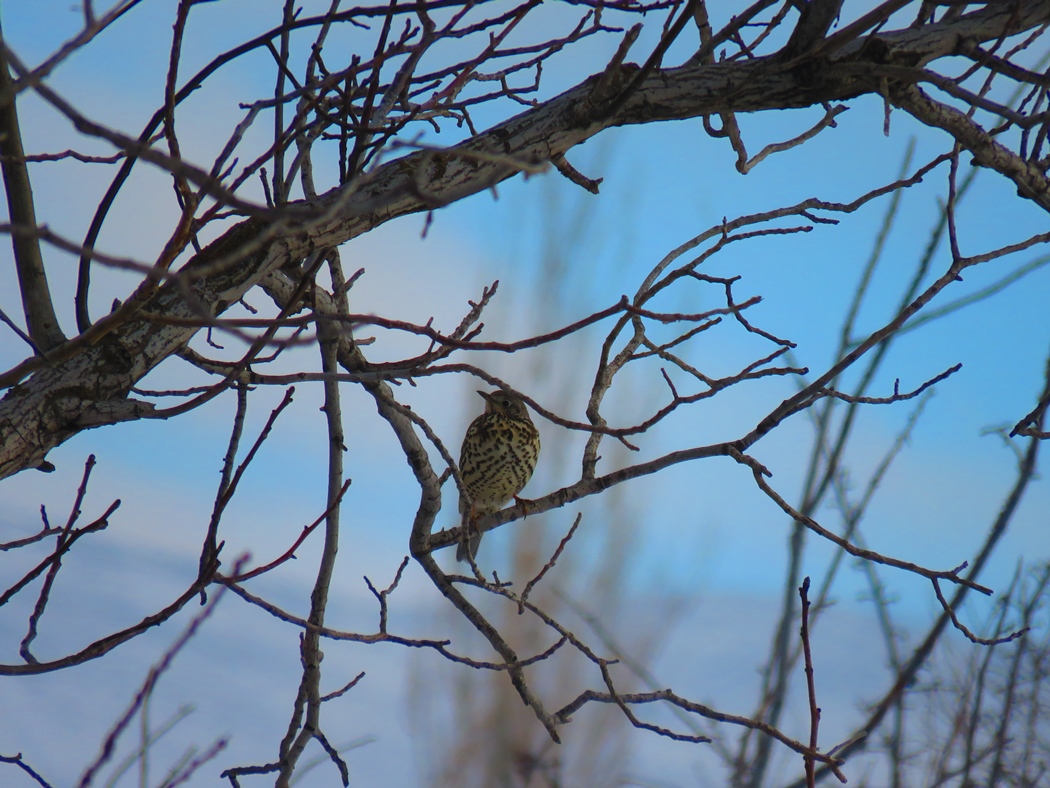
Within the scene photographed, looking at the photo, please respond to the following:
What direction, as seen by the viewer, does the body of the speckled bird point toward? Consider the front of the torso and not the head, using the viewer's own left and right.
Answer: facing the viewer and to the right of the viewer
